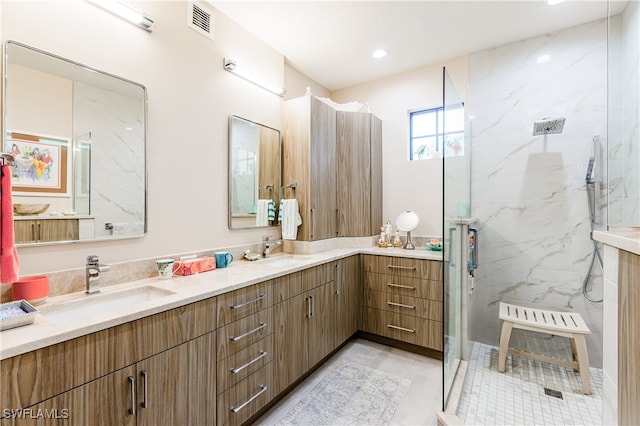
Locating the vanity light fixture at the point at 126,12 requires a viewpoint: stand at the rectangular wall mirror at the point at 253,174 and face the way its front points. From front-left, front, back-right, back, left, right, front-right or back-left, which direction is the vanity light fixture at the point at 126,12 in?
right

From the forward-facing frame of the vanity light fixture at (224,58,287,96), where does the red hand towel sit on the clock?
The red hand towel is roughly at 3 o'clock from the vanity light fixture.

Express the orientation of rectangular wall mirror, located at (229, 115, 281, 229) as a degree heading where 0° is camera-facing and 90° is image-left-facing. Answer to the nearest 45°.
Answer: approximately 315°

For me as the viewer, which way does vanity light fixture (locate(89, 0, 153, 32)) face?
facing the viewer and to the right of the viewer

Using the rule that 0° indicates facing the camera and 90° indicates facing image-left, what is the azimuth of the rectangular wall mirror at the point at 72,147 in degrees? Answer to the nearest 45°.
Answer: approximately 315°

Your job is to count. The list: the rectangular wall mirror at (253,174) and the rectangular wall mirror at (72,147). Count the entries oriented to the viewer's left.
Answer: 0

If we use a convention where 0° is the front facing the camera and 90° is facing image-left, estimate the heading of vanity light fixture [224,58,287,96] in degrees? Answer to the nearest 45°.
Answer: approximately 315°

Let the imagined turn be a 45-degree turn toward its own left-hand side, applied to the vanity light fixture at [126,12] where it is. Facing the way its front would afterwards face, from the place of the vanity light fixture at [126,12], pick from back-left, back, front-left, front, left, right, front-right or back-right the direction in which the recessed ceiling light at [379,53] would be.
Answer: front

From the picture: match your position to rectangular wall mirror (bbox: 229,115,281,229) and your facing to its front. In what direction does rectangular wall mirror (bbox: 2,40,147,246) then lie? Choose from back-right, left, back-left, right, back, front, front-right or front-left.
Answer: right
